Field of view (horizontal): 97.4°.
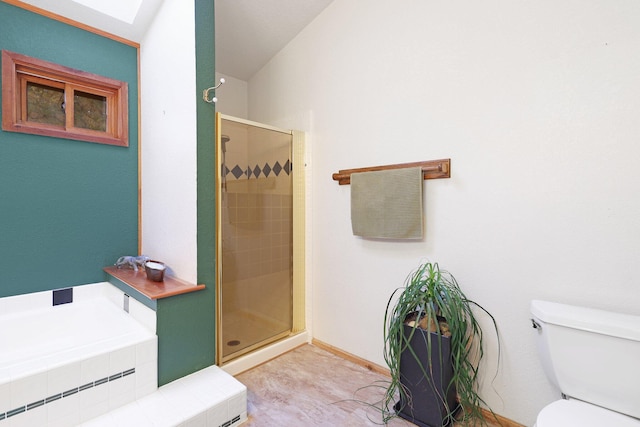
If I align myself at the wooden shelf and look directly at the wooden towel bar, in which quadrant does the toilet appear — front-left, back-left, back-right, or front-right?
front-right

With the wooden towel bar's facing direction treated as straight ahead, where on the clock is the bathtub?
The bathtub is roughly at 1 o'clock from the wooden towel bar.

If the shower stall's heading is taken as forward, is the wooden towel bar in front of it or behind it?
in front

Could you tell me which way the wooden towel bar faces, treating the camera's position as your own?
facing the viewer and to the left of the viewer

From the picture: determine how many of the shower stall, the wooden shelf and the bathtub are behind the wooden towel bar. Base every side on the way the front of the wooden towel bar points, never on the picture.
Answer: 0

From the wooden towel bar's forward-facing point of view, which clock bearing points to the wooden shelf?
The wooden shelf is roughly at 1 o'clock from the wooden towel bar.

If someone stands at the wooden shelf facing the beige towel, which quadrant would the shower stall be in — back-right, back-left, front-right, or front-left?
front-left

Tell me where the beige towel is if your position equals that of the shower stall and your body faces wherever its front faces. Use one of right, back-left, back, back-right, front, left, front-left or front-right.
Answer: front

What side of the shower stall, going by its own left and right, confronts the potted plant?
front

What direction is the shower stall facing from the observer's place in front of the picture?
facing the viewer and to the right of the viewer

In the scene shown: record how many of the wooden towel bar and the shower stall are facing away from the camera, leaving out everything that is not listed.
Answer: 0

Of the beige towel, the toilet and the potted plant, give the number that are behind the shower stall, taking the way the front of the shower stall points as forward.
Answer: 0

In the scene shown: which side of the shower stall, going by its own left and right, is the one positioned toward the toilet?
front
